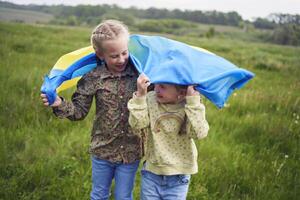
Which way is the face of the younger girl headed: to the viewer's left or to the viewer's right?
to the viewer's left

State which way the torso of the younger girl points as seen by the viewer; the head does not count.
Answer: toward the camera
